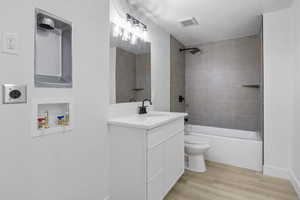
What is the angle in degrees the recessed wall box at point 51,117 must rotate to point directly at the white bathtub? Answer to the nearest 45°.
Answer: approximately 45° to its left

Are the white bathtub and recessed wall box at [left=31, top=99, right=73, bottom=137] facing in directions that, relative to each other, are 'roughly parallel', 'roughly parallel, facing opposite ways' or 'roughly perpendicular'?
roughly perpendicular

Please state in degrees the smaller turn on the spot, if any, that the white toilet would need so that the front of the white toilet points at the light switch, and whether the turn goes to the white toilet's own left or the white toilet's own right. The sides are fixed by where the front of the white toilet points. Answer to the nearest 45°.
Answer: approximately 90° to the white toilet's own right

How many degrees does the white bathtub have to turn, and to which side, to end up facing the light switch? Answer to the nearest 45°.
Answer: approximately 45° to its right

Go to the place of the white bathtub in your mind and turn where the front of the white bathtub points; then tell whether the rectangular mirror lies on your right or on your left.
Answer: on your right

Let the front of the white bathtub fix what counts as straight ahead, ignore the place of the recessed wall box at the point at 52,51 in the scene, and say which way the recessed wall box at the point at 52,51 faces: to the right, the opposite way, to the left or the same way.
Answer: to the left

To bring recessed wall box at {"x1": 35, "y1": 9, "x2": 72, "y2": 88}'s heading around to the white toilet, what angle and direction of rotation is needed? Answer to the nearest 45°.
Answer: approximately 45° to its left
